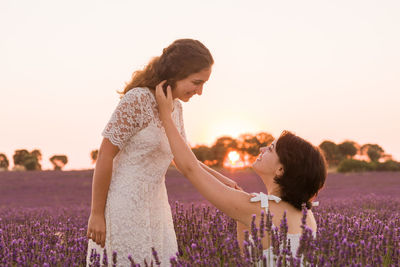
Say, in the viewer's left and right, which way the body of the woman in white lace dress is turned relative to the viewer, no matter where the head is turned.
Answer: facing to the right of the viewer

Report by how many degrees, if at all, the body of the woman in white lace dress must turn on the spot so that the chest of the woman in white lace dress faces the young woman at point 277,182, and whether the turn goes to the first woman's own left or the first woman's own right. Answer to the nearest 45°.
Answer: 0° — they already face them
